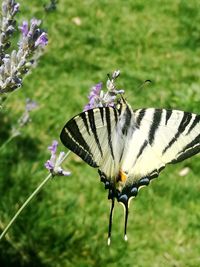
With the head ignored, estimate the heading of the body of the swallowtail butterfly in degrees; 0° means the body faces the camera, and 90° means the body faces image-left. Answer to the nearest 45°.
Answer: approximately 180°
